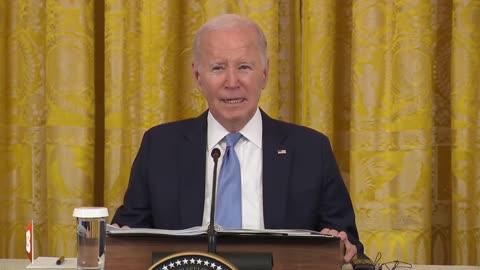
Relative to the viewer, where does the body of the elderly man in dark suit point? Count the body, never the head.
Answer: toward the camera

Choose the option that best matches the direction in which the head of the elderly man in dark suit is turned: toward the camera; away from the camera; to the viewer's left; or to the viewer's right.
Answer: toward the camera

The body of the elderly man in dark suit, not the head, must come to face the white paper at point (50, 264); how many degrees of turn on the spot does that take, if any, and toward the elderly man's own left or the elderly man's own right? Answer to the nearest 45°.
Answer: approximately 45° to the elderly man's own right
